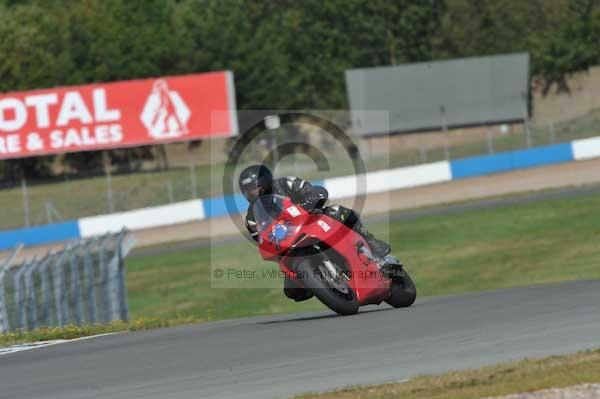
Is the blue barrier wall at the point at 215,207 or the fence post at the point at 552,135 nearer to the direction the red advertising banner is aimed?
the blue barrier wall

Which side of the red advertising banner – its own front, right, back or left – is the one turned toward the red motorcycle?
front

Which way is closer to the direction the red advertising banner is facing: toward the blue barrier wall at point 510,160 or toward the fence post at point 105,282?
the fence post

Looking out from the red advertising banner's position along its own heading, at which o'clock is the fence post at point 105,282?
The fence post is roughly at 12 o'clock from the red advertising banner.

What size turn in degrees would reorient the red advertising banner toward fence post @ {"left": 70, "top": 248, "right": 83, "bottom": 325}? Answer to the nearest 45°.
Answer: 0° — it already faces it

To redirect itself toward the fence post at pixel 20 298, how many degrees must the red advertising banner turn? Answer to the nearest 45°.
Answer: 0° — it already faces it

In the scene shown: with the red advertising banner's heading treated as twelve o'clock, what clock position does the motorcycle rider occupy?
The motorcycle rider is roughly at 12 o'clock from the red advertising banner.

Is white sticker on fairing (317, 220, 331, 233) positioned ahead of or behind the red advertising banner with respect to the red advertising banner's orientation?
ahead

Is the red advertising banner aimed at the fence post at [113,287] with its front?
yes

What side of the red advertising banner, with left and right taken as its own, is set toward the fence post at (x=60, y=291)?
front

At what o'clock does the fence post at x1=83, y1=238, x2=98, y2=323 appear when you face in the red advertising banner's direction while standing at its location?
The fence post is roughly at 12 o'clock from the red advertising banner.

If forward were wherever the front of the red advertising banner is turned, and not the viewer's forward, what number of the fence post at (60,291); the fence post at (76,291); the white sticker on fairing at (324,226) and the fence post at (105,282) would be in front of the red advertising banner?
4

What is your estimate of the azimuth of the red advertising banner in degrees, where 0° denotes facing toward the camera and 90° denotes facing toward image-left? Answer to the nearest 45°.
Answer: approximately 0°

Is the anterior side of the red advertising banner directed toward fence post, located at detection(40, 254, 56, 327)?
yes

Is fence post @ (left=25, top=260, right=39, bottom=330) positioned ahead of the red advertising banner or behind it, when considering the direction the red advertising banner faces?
ahead
